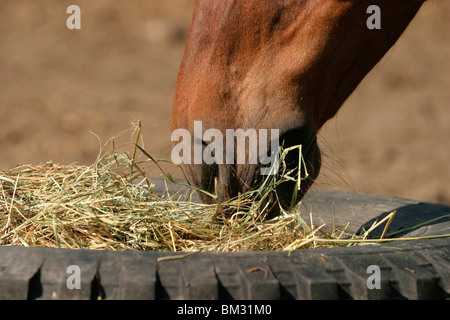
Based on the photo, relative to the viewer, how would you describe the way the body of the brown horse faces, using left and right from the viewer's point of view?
facing the viewer and to the left of the viewer
